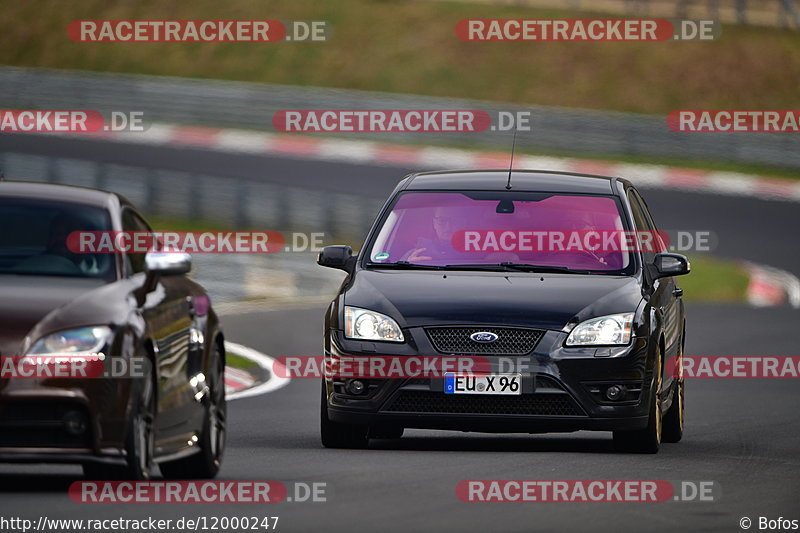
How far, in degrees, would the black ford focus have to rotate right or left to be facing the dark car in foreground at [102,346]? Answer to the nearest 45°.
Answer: approximately 45° to its right

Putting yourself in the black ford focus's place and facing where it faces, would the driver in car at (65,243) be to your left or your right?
on your right

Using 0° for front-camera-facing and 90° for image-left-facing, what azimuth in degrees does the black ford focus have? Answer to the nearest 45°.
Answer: approximately 0°
